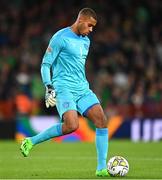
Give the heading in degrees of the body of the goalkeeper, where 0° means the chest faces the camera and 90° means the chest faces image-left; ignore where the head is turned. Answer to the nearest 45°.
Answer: approximately 315°
